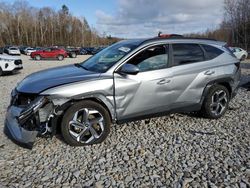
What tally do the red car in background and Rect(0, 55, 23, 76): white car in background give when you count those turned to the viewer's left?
1

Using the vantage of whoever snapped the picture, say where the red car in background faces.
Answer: facing to the left of the viewer

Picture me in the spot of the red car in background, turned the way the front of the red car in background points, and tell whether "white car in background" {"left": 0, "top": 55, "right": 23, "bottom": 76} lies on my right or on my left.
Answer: on my left

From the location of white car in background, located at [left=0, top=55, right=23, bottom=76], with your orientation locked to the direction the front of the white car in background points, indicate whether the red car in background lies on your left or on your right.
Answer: on your left

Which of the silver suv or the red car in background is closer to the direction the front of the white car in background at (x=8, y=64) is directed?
the silver suv

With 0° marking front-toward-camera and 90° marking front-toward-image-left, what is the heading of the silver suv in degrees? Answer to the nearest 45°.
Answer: approximately 45°

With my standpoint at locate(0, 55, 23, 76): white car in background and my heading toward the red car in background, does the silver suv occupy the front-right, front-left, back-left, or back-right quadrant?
back-right

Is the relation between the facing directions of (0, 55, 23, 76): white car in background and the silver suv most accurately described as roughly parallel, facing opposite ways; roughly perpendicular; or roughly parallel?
roughly perpendicular

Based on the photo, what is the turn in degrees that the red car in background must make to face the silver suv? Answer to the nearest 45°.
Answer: approximately 90° to its left
